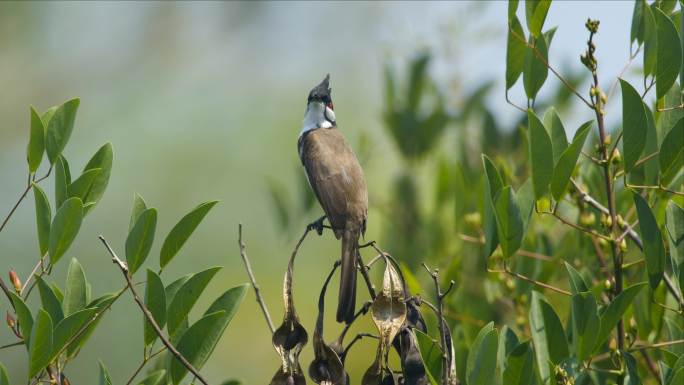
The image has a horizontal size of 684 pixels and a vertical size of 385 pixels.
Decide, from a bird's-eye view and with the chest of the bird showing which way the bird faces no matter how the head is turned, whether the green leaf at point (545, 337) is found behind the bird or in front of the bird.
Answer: behind

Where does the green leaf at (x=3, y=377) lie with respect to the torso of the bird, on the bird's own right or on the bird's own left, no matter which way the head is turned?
on the bird's own left

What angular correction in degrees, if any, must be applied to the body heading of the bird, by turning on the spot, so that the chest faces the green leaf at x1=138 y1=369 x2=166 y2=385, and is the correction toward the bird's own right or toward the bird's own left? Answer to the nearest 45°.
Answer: approximately 135° to the bird's own left

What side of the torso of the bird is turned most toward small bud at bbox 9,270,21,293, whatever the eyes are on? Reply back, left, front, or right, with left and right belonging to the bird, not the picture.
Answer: left

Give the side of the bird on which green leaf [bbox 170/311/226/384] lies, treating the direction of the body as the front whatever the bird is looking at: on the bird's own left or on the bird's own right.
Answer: on the bird's own left

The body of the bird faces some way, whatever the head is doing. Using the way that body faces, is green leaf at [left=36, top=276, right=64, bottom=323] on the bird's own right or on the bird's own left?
on the bird's own left

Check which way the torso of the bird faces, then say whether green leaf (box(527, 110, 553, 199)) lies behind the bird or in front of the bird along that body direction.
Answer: behind

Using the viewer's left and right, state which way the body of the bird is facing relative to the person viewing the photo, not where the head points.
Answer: facing away from the viewer and to the left of the viewer
